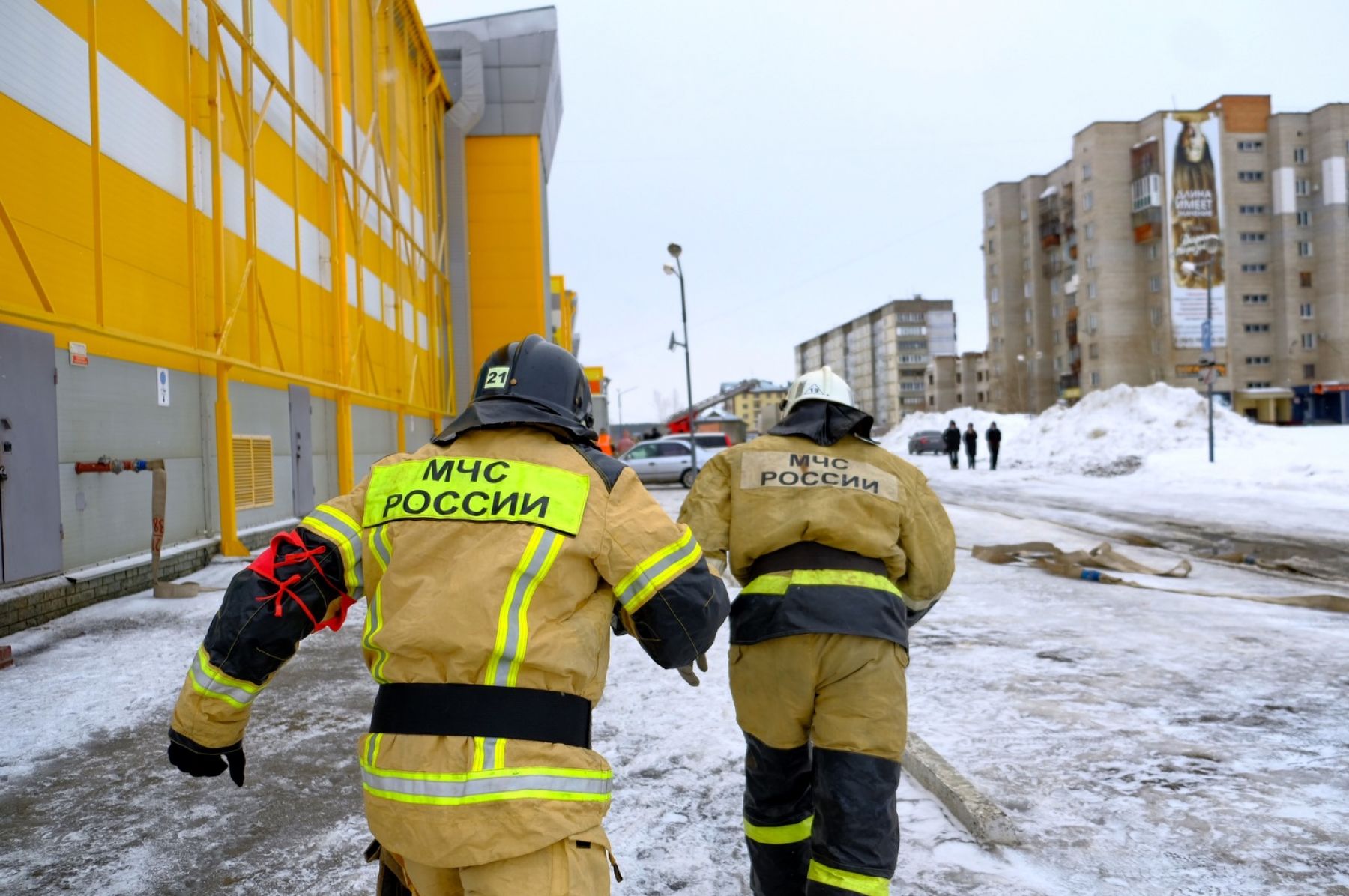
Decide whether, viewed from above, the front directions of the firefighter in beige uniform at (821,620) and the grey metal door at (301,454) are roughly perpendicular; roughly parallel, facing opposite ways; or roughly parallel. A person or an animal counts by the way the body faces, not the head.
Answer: roughly perpendicular

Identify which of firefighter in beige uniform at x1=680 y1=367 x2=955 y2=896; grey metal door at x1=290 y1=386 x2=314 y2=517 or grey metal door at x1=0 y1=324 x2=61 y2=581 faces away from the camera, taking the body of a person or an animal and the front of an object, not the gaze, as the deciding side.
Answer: the firefighter in beige uniform

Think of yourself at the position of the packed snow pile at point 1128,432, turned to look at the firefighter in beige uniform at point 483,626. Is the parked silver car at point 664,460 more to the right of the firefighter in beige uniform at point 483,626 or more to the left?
right

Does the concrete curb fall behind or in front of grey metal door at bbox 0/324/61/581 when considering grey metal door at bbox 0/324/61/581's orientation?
in front

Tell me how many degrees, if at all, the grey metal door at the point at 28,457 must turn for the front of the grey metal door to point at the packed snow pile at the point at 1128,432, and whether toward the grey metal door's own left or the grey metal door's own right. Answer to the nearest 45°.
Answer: approximately 45° to the grey metal door's own left

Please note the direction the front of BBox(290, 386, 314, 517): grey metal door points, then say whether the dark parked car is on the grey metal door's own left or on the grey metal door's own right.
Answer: on the grey metal door's own left

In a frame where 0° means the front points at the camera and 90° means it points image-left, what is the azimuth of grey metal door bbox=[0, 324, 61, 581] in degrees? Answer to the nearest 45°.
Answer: approximately 315°

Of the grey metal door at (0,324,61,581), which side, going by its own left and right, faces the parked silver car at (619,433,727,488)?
left

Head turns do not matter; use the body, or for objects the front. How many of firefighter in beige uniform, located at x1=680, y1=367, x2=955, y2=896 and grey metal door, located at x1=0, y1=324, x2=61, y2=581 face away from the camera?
1

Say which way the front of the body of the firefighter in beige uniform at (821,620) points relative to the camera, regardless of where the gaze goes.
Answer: away from the camera

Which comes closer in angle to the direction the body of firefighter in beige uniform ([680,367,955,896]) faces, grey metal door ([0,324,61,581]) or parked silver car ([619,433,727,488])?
the parked silver car

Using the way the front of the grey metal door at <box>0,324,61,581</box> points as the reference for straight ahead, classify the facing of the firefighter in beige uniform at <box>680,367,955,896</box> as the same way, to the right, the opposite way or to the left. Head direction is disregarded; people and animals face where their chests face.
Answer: to the left

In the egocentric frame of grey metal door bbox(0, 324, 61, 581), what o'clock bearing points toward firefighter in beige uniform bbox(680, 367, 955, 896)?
The firefighter in beige uniform is roughly at 1 o'clock from the grey metal door.

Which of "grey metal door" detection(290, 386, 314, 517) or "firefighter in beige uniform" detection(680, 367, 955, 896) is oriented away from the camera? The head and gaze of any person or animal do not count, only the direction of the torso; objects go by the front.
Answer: the firefighter in beige uniform
